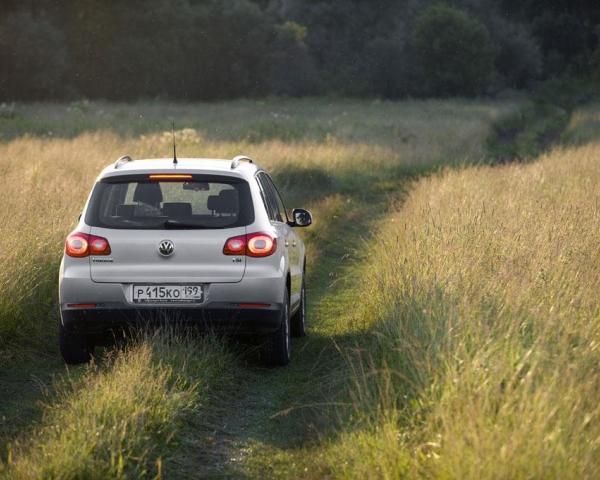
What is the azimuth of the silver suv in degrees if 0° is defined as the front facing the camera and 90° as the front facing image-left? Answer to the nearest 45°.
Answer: approximately 180°
